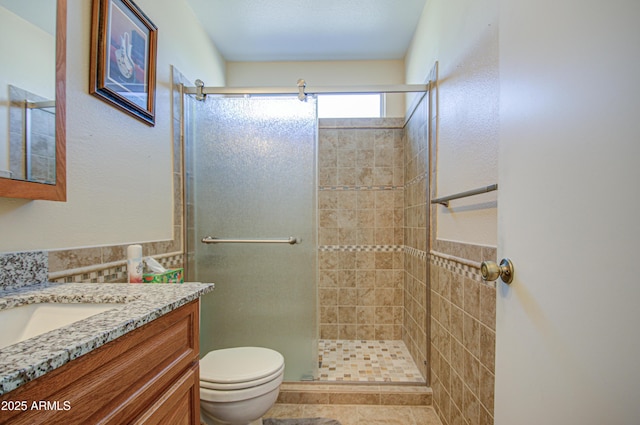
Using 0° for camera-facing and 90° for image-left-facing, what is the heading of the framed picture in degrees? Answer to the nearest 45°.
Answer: approximately 315°

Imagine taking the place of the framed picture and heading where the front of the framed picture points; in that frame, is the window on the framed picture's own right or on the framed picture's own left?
on the framed picture's own left

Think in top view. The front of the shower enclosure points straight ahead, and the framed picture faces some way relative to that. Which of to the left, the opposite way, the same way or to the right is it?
to the left

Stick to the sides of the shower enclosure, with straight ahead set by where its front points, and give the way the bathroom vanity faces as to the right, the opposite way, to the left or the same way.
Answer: to the left

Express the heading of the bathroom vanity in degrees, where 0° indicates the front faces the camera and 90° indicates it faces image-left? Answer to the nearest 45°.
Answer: approximately 315°
